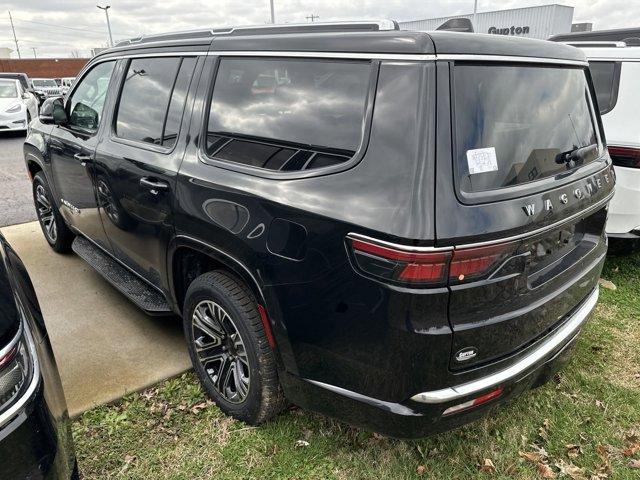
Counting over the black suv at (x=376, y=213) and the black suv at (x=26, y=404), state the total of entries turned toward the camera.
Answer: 0

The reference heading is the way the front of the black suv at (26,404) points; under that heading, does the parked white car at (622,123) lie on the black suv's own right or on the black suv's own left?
on the black suv's own right

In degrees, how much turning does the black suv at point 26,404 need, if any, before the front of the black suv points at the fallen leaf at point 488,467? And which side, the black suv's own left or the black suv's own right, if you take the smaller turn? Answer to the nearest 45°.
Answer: approximately 90° to the black suv's own right

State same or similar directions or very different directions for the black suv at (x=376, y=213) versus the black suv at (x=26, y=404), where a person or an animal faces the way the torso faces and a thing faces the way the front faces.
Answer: same or similar directions

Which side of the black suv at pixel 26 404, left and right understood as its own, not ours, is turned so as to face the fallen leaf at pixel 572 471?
right

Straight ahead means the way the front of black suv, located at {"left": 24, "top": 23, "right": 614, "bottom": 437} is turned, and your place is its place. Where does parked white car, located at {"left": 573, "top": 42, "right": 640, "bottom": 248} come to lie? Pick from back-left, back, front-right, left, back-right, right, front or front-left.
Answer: right

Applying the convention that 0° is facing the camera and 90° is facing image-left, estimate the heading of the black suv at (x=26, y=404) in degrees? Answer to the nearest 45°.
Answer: approximately 180°

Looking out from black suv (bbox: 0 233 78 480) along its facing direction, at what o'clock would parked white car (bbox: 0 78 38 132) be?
The parked white car is roughly at 12 o'clock from the black suv.

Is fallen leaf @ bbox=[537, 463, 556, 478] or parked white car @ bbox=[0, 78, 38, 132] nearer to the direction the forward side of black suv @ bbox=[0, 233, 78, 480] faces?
the parked white car

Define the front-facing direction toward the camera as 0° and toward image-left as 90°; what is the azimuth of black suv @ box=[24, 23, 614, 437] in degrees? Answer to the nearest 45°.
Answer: approximately 135°

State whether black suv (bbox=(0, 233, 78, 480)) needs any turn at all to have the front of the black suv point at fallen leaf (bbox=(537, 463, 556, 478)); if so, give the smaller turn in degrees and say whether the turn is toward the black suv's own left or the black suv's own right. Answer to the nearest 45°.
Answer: approximately 90° to the black suv's own right
